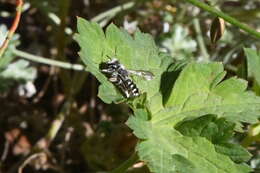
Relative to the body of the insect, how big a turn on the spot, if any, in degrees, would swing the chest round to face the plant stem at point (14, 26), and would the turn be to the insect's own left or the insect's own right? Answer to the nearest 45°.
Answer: approximately 45° to the insect's own left

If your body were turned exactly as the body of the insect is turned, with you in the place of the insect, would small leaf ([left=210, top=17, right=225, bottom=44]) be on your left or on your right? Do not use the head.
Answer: on your right

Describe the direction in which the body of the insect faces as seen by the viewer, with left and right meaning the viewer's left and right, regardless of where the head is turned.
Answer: facing away from the viewer and to the left of the viewer

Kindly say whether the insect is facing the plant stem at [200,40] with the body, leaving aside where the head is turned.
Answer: no

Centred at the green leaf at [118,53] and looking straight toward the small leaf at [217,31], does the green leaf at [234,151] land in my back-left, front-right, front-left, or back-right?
front-right

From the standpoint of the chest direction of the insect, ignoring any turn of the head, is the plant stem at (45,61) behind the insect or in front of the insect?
in front

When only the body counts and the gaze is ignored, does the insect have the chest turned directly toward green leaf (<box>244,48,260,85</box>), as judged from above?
no

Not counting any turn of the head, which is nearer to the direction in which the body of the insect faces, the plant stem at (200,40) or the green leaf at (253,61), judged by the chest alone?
the plant stem

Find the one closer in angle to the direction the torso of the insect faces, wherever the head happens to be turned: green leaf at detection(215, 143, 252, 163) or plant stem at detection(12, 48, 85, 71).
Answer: the plant stem

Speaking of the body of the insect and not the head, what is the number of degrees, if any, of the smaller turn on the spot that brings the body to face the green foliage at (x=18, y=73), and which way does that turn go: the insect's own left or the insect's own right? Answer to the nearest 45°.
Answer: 0° — it already faces it

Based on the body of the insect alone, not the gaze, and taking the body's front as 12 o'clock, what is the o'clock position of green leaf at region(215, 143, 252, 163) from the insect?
The green leaf is roughly at 5 o'clock from the insect.
